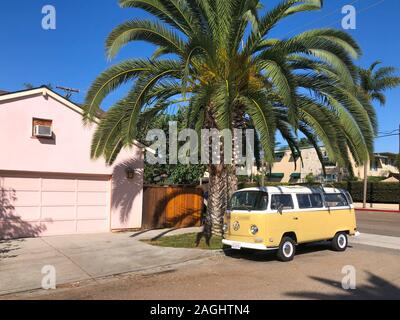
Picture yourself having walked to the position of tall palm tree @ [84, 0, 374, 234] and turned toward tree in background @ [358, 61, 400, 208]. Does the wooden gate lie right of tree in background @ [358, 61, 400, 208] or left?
left

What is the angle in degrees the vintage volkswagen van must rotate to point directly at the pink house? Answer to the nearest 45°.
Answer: approximately 45° to its right

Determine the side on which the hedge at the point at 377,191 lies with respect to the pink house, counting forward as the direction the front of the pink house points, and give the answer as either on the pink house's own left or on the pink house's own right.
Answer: on the pink house's own left

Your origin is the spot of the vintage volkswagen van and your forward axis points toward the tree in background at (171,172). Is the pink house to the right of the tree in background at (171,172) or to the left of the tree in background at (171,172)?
left

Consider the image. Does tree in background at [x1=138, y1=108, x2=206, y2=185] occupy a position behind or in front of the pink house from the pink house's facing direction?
behind

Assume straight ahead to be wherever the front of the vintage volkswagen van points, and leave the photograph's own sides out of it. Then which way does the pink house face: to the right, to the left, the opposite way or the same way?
to the left

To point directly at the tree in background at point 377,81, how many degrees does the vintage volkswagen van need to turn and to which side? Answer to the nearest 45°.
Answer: approximately 135° to its right

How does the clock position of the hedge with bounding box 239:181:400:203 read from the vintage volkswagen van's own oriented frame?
The hedge is roughly at 5 o'clock from the vintage volkswagen van.

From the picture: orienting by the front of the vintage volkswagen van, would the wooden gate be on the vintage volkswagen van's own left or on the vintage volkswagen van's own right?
on the vintage volkswagen van's own right

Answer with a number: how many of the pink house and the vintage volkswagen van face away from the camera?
0

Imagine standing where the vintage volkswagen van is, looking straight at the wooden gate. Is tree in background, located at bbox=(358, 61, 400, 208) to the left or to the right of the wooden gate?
right

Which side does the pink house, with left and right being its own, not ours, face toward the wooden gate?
left
